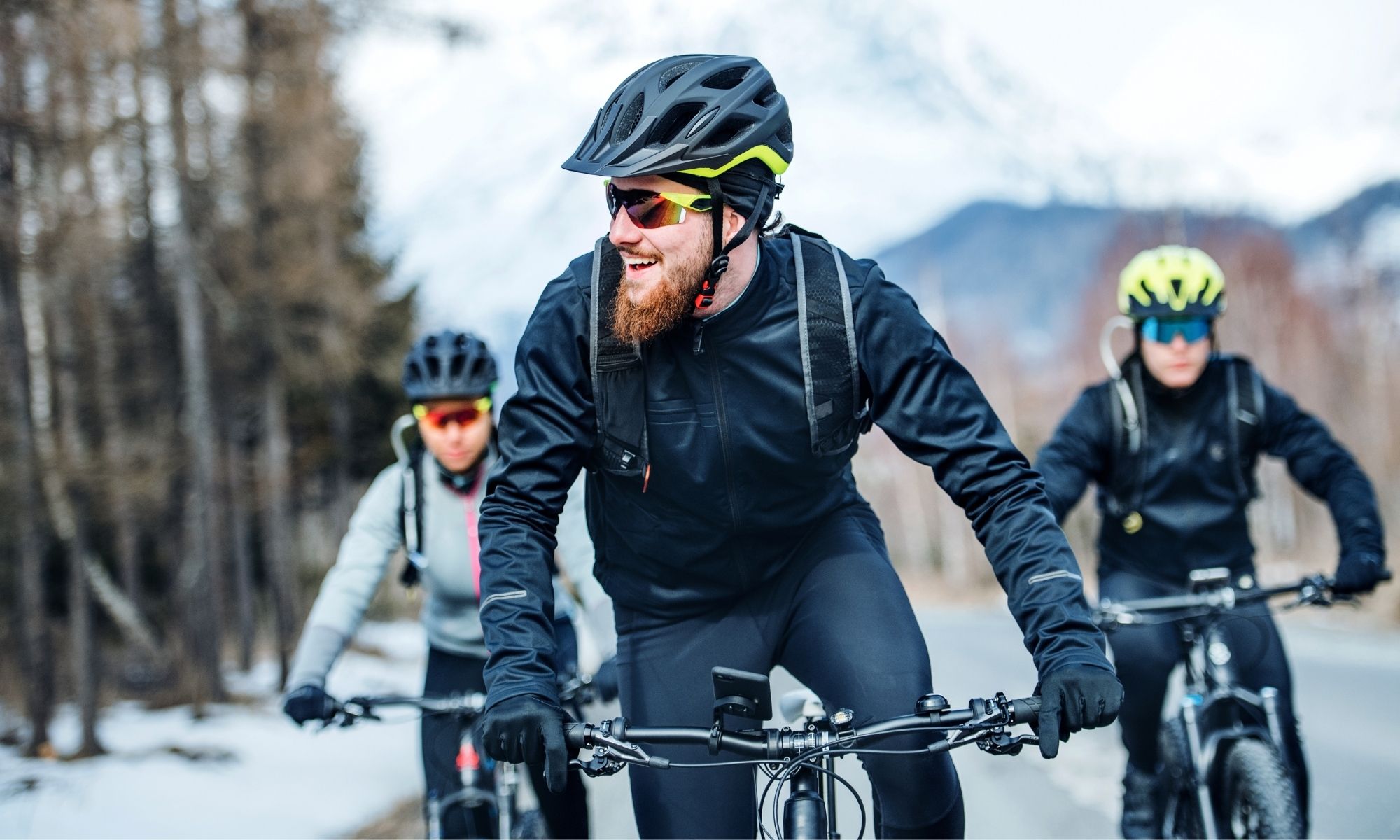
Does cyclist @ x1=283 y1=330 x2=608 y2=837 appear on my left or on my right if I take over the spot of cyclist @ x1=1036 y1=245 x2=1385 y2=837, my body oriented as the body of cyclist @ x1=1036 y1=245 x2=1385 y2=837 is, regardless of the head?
on my right

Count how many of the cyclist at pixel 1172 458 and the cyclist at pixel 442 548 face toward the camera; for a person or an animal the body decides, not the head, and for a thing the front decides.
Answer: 2

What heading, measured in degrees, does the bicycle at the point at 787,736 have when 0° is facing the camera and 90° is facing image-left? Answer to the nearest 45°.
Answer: approximately 0°

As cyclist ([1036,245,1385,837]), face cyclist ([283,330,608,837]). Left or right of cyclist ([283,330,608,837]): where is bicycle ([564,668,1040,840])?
left

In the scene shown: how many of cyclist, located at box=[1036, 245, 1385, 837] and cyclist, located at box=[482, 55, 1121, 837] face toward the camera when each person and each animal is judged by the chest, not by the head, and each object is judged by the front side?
2

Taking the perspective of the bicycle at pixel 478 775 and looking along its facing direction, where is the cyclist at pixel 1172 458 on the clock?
The cyclist is roughly at 9 o'clock from the bicycle.

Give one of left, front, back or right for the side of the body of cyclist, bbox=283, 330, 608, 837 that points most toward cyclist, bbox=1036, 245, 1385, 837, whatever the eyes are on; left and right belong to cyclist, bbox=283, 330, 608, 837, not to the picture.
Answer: left

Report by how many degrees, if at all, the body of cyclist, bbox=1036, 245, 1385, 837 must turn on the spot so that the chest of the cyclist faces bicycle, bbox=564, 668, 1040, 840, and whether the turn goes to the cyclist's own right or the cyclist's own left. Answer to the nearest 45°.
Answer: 0° — they already face it

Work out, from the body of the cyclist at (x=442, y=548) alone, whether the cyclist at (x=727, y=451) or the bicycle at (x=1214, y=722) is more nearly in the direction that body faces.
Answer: the cyclist

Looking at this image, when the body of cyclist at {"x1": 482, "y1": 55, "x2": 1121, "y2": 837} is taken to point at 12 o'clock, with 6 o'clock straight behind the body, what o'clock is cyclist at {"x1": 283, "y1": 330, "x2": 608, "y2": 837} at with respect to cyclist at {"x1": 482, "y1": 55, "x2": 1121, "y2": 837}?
cyclist at {"x1": 283, "y1": 330, "x2": 608, "y2": 837} is roughly at 5 o'clock from cyclist at {"x1": 482, "y1": 55, "x2": 1121, "y2": 837}.

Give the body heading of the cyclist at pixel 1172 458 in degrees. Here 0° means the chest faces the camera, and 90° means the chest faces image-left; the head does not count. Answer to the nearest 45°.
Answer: approximately 0°

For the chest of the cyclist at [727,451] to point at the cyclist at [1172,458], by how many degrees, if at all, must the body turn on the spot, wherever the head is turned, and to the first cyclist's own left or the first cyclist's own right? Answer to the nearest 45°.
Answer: approximately 135° to the first cyclist's own left

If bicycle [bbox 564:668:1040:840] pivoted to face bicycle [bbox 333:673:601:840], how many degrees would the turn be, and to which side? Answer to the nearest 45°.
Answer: approximately 135° to its right
